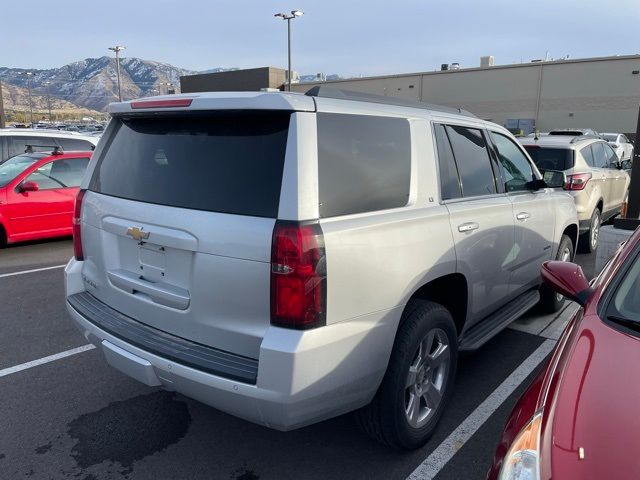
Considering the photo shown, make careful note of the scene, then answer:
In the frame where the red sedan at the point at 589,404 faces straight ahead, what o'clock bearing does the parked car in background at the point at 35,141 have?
The parked car in background is roughly at 4 o'clock from the red sedan.

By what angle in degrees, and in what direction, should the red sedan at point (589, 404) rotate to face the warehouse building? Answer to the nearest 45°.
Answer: approximately 180°

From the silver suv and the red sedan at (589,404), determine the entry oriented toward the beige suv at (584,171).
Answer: the silver suv

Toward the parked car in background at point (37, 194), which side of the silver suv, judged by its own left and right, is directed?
left

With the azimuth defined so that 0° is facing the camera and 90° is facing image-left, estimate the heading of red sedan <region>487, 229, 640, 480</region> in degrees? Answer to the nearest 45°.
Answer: approximately 0°

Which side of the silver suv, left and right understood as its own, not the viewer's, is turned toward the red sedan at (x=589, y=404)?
right

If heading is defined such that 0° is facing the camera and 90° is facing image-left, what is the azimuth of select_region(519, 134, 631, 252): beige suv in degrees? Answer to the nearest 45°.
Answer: approximately 225°

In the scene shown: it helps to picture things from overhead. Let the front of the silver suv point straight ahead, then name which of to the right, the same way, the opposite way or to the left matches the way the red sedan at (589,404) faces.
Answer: the opposite way

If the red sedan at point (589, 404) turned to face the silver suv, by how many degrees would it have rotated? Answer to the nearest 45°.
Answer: approximately 90° to its right

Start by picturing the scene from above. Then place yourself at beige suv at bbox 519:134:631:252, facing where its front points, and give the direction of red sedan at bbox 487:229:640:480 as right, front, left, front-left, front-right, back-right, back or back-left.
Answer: back-right
